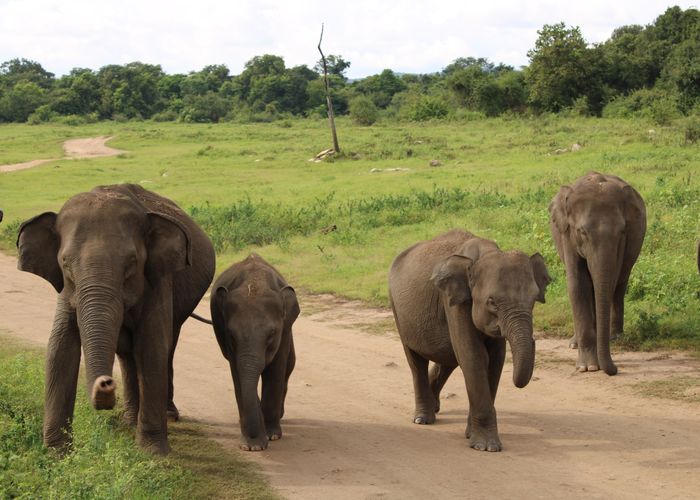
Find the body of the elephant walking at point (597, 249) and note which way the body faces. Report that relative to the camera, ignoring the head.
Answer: toward the camera

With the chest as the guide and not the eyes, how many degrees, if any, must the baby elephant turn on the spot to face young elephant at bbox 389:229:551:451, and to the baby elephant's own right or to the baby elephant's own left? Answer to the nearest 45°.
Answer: approximately 90° to the baby elephant's own left

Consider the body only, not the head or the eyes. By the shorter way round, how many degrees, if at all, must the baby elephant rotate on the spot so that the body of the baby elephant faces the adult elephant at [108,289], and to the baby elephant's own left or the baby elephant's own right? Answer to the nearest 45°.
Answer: approximately 45° to the baby elephant's own right

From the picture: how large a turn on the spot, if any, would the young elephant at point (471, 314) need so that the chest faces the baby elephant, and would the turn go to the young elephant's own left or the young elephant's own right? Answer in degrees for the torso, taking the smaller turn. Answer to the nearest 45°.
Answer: approximately 135° to the young elephant's own right

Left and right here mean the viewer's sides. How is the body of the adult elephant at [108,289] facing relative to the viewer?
facing the viewer and to the left of the viewer

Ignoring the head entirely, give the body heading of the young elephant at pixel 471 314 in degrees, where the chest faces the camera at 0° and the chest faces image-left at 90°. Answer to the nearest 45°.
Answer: approximately 315°

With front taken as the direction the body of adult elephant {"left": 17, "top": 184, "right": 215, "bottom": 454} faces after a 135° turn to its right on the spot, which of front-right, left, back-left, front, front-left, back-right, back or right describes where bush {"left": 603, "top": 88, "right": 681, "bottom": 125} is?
front-right

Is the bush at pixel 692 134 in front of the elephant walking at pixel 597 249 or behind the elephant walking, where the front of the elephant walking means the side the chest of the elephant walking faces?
behind

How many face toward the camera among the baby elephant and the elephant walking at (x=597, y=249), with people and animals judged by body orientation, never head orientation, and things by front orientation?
2
